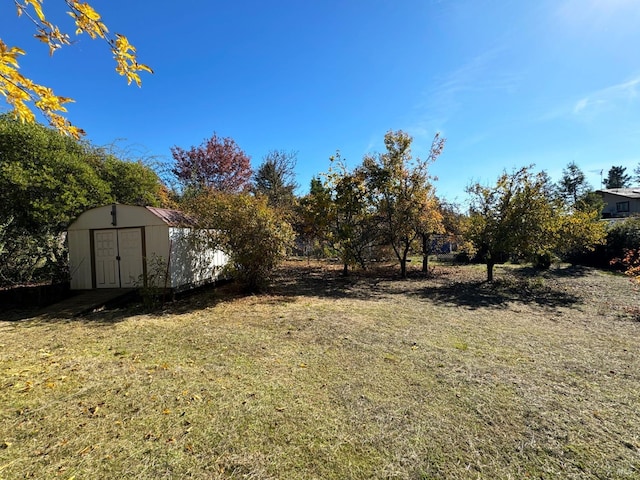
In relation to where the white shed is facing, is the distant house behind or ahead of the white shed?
behind

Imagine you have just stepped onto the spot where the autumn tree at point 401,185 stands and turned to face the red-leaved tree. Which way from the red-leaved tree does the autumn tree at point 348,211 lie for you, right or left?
left

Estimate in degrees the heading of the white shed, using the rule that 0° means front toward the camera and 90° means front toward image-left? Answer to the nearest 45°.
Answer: approximately 45°

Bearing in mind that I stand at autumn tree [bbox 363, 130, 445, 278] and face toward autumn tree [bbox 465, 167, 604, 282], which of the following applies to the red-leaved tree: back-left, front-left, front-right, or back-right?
back-left

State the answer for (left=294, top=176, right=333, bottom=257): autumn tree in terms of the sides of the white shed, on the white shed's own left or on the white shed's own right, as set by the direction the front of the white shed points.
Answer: on the white shed's own left

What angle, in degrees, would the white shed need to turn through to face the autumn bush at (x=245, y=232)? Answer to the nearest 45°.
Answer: approximately 90° to its left

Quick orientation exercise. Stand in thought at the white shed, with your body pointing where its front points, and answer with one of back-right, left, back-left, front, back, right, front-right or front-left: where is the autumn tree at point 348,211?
back-left

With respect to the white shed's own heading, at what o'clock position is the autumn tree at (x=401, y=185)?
The autumn tree is roughly at 8 o'clock from the white shed.

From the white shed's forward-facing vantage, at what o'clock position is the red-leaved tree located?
The red-leaved tree is roughly at 5 o'clock from the white shed.

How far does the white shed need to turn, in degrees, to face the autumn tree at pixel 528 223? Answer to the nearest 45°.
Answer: approximately 90° to its left
